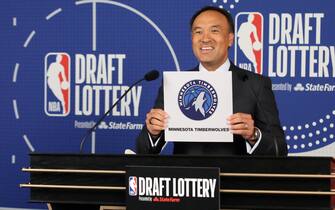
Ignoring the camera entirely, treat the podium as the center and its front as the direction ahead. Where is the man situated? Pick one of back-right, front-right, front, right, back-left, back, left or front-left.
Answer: back

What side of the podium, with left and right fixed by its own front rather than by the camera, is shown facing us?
front
